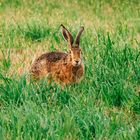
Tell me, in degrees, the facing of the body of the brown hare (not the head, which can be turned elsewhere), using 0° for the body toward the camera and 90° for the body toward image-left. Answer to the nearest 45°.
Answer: approximately 315°
